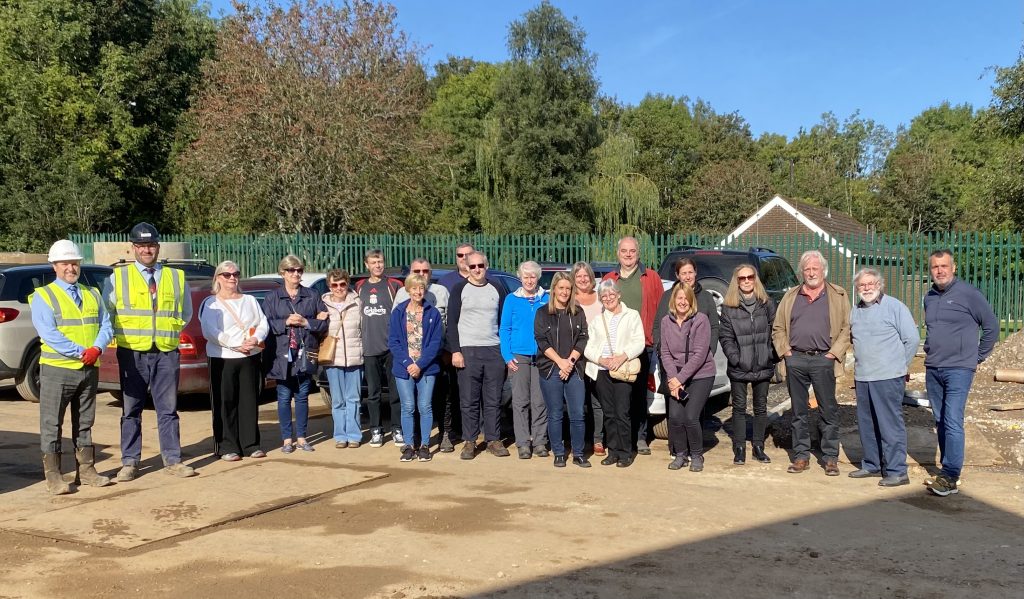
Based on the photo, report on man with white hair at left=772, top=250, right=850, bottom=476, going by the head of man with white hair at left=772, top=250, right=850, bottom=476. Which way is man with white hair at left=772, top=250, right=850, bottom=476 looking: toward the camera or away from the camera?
toward the camera

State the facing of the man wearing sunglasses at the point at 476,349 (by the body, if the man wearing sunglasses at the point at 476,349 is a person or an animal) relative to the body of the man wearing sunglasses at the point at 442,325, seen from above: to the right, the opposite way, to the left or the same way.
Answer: the same way

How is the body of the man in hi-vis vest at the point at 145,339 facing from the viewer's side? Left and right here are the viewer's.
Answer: facing the viewer

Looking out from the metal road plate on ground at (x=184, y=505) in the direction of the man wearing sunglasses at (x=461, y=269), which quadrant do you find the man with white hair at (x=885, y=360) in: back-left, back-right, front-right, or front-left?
front-right

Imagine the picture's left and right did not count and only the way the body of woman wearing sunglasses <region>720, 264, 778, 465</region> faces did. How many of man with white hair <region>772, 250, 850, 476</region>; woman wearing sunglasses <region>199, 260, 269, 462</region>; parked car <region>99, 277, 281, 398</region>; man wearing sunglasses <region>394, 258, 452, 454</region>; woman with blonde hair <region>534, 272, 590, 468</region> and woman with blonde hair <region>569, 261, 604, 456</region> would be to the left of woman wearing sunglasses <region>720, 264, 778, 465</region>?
1

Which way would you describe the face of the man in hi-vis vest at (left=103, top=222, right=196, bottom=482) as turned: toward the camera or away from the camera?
toward the camera

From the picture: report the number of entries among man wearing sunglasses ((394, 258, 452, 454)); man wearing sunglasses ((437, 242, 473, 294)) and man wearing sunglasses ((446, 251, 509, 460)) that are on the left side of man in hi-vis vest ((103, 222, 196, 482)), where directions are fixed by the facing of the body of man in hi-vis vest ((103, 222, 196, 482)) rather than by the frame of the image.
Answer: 3

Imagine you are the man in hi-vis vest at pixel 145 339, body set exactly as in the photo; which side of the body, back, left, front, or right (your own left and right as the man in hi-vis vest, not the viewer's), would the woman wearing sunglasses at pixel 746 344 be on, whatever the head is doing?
left

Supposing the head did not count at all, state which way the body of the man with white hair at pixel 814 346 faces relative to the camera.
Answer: toward the camera

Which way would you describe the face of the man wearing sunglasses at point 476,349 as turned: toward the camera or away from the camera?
toward the camera

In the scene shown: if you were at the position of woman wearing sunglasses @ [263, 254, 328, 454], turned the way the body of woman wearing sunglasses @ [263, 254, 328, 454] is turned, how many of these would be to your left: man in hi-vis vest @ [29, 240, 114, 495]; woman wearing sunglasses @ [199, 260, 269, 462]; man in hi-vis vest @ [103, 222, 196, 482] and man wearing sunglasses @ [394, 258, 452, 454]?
1

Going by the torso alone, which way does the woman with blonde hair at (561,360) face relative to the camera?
toward the camera

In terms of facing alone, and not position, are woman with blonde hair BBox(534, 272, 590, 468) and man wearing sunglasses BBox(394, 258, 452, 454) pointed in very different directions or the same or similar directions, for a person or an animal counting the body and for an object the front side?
same or similar directions

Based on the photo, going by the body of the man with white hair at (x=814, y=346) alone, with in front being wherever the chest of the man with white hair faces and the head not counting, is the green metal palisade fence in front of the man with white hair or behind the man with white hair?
behind

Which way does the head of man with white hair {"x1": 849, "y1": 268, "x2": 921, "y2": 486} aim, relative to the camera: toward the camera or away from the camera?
toward the camera

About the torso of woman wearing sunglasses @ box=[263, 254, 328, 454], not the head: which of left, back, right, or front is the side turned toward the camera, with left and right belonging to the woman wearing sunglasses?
front
